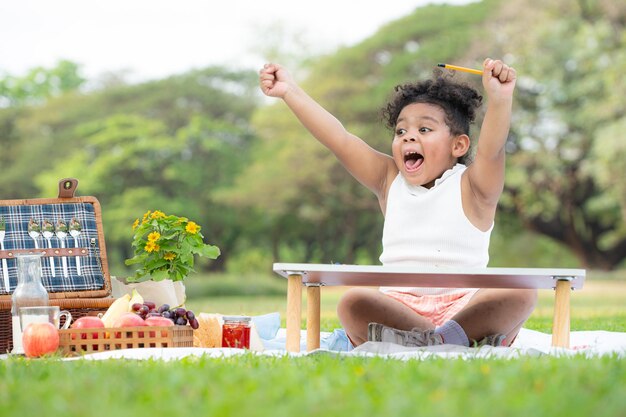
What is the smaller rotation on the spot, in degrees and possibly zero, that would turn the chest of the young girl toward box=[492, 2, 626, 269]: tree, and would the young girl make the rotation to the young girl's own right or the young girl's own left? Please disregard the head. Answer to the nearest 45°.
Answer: approximately 180°

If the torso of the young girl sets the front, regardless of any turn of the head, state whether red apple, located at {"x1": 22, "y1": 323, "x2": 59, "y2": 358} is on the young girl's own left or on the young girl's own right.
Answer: on the young girl's own right

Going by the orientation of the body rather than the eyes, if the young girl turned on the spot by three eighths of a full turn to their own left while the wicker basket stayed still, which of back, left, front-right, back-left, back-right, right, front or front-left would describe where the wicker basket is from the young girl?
back-left

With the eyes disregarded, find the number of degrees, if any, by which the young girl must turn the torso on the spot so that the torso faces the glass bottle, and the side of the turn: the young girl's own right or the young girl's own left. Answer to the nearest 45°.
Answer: approximately 90° to the young girl's own right

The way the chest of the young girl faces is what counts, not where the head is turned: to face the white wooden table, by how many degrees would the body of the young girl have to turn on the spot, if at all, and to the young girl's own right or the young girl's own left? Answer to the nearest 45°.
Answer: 0° — they already face it

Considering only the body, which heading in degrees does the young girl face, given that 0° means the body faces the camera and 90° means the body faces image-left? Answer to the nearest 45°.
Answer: approximately 0°

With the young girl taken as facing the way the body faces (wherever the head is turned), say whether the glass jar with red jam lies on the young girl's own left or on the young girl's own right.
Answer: on the young girl's own right

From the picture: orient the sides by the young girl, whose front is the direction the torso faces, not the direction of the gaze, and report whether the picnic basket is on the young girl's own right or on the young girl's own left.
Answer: on the young girl's own right

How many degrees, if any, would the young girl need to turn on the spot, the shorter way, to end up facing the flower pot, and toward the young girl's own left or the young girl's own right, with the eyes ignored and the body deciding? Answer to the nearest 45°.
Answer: approximately 90° to the young girl's own right

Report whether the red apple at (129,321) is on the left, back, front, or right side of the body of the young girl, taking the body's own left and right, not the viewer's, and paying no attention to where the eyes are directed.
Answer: right

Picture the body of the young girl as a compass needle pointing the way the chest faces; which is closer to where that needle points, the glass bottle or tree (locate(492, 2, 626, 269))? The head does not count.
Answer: the glass bottle

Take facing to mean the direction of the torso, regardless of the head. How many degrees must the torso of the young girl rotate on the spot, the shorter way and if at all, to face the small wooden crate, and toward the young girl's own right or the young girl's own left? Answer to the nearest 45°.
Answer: approximately 90° to the young girl's own right

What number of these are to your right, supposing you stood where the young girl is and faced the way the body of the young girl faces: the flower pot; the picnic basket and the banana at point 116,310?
3
